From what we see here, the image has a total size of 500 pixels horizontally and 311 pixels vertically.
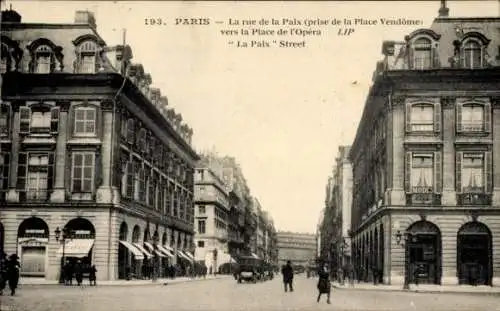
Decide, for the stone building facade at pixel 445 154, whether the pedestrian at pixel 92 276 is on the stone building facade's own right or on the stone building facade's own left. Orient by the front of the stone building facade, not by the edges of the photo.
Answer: on the stone building facade's own right

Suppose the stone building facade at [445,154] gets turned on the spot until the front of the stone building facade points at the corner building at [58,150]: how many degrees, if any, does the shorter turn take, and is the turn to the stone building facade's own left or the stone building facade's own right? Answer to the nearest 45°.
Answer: approximately 90° to the stone building facade's own right

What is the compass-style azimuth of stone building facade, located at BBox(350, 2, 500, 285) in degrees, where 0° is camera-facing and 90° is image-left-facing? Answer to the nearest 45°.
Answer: approximately 0°

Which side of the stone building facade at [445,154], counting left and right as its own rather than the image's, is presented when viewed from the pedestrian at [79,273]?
right

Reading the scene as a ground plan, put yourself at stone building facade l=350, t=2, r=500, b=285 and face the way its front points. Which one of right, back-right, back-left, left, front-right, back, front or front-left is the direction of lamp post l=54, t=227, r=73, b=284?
right
